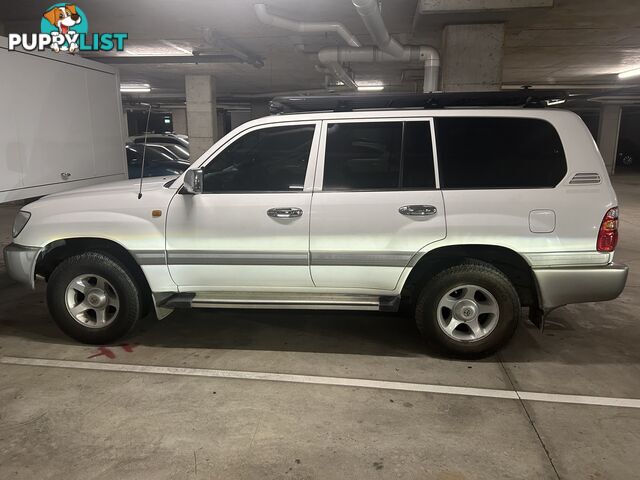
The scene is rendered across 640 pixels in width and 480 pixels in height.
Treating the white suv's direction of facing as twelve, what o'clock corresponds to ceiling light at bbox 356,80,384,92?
The ceiling light is roughly at 3 o'clock from the white suv.

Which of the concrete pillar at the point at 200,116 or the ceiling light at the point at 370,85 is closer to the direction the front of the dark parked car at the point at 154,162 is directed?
the ceiling light

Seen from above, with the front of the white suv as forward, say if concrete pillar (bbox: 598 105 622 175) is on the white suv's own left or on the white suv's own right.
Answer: on the white suv's own right

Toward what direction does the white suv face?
to the viewer's left

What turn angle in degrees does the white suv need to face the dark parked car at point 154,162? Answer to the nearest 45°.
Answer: approximately 45° to its right

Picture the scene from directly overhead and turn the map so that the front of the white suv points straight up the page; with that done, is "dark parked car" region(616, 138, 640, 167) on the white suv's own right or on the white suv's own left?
on the white suv's own right

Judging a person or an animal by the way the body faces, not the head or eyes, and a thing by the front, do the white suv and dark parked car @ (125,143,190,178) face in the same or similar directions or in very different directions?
very different directions

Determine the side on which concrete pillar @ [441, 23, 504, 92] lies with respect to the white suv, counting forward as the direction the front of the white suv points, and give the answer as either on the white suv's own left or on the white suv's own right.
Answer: on the white suv's own right

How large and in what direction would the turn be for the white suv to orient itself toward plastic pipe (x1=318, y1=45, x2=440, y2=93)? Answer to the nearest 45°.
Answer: approximately 90° to its right

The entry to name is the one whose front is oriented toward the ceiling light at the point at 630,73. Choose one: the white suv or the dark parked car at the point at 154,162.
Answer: the dark parked car

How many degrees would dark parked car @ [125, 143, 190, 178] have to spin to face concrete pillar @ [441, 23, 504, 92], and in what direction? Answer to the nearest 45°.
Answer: approximately 45° to its right

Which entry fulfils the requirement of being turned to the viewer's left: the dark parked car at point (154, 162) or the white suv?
the white suv
